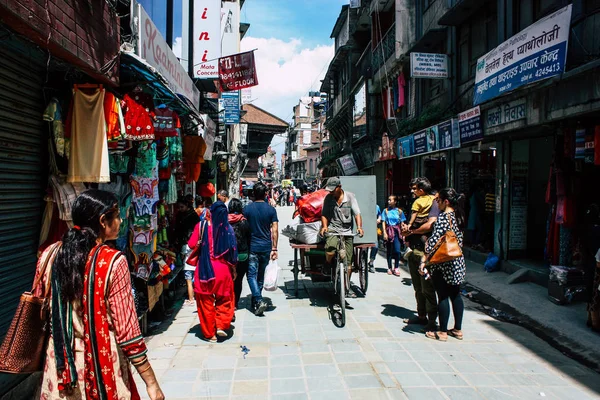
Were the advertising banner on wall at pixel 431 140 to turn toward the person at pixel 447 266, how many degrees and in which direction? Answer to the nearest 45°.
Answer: approximately 45° to its left

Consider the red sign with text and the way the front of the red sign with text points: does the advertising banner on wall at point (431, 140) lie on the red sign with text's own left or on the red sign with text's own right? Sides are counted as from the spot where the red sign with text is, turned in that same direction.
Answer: on the red sign with text's own left

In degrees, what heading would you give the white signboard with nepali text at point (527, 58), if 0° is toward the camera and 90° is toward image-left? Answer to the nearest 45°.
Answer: approximately 45°

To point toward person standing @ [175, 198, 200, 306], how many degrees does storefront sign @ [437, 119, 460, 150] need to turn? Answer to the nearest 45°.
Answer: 0° — it already faces them

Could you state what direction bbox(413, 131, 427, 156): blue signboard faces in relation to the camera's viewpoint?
facing the viewer and to the left of the viewer

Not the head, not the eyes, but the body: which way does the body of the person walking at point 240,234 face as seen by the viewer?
away from the camera

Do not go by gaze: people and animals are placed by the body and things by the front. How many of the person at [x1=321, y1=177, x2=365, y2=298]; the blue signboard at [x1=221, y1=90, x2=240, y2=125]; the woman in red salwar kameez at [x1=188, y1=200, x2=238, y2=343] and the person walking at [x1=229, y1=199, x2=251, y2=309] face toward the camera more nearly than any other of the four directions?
2

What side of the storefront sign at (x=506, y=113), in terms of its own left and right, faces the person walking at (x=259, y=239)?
front

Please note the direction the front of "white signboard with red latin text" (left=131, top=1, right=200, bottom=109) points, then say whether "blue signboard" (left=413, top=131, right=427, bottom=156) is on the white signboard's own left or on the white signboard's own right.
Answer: on the white signboard's own left

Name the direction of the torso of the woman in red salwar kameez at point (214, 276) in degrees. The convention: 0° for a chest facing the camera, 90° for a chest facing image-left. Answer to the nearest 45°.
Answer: approximately 180°

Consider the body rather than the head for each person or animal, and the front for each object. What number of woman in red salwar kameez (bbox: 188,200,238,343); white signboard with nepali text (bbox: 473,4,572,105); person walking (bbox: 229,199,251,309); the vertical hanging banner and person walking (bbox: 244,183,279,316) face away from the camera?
3

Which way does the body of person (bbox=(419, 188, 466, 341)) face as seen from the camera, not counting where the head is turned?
to the viewer's left

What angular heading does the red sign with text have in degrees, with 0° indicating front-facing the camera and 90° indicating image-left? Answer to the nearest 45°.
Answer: approximately 0°

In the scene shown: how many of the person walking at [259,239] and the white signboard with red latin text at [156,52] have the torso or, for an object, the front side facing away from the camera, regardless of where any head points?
1
